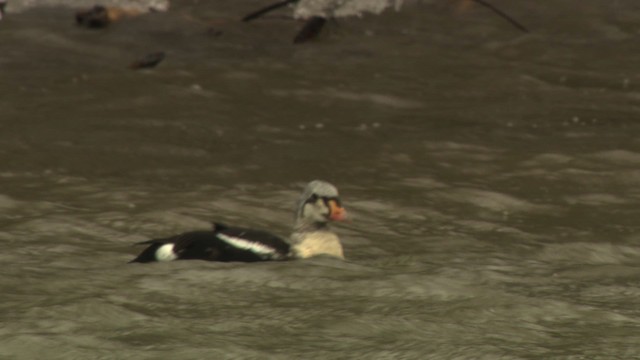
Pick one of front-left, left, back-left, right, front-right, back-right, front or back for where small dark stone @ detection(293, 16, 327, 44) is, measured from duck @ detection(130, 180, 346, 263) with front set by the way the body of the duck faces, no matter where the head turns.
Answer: left

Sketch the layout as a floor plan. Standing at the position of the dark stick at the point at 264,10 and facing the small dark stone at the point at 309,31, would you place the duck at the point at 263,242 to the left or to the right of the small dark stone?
right

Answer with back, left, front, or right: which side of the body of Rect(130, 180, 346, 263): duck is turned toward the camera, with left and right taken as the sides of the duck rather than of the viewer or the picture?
right

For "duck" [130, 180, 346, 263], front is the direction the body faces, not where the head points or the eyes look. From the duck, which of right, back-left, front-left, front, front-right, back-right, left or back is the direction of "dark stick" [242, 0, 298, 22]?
left
